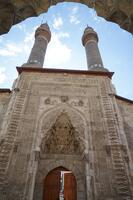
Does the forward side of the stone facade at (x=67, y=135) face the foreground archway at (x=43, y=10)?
yes

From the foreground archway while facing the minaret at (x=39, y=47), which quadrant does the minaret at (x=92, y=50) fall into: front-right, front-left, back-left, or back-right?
front-right

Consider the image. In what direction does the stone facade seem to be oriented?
toward the camera
